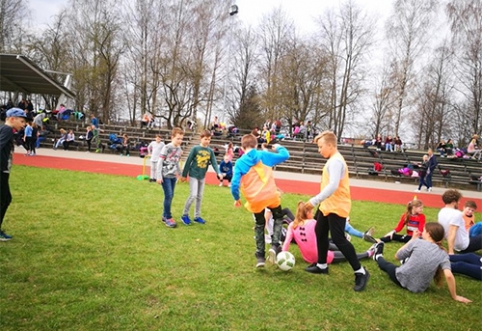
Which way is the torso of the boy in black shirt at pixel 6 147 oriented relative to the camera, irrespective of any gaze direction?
to the viewer's right

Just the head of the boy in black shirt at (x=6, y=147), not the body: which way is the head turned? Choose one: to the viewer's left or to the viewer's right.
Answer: to the viewer's right

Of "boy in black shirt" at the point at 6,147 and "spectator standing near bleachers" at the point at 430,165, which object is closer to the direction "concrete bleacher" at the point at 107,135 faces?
the boy in black shirt

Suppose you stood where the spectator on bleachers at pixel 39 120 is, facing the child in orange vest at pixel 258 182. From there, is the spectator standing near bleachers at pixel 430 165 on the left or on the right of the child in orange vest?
left

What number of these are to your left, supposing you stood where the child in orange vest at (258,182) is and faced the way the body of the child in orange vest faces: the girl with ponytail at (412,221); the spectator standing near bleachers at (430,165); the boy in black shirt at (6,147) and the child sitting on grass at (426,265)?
1

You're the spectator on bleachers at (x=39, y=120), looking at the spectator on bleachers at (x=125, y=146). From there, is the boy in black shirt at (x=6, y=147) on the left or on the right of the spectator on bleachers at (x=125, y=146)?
right

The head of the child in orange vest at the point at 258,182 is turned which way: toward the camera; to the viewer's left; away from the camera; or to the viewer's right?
away from the camera

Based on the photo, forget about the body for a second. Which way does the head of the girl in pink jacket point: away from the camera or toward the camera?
away from the camera

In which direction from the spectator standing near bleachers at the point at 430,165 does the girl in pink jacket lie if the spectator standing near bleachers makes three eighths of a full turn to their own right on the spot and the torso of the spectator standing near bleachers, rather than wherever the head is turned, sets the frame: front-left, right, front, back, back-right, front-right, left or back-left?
back

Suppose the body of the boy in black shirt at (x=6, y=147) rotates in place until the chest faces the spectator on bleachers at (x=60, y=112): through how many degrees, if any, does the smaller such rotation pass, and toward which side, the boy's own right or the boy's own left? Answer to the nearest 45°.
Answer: approximately 90° to the boy's own left

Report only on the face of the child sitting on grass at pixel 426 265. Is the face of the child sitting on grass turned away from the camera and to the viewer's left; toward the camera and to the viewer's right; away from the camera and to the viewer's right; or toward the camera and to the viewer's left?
away from the camera and to the viewer's left

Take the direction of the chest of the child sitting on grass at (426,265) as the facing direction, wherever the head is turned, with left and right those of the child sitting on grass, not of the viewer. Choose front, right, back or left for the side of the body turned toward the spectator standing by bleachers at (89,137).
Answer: front

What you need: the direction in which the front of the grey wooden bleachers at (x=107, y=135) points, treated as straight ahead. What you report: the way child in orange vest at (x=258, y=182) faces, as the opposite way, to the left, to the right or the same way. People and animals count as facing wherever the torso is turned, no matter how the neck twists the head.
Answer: the opposite way

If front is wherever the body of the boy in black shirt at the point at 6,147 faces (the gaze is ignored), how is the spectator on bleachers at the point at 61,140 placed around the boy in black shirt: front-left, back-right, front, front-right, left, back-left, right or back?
left

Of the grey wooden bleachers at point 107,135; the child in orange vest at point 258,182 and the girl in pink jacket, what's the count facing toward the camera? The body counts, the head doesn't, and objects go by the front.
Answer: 1

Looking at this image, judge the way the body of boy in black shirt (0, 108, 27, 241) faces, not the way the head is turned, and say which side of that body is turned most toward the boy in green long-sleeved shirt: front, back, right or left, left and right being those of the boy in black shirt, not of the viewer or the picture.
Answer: front

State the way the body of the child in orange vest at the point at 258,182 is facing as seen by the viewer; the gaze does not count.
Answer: away from the camera

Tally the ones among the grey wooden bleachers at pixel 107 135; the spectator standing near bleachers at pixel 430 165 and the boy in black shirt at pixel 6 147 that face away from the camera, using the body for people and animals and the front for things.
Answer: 0
